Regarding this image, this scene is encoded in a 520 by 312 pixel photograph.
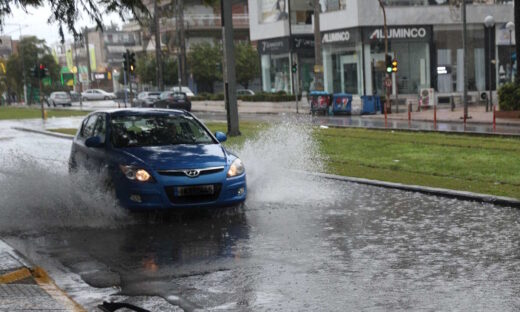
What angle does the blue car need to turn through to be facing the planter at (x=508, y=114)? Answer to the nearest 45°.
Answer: approximately 90° to its left

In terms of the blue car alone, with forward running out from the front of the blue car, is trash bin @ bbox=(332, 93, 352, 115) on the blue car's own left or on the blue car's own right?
on the blue car's own left

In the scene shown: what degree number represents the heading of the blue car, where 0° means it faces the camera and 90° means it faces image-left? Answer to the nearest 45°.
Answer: approximately 315°

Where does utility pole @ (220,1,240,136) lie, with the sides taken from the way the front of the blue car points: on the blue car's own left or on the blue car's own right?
on the blue car's own left

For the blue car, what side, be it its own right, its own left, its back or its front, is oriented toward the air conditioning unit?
left

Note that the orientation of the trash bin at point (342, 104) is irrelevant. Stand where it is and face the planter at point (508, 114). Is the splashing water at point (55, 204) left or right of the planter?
right

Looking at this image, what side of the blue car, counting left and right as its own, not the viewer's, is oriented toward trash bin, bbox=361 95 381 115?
left

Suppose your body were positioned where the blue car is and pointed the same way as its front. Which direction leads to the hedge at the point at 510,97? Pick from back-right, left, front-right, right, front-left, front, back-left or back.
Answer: left
